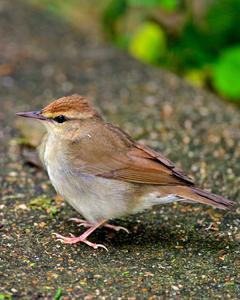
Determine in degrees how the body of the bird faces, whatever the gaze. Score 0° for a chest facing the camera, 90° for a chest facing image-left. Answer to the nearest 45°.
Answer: approximately 90°

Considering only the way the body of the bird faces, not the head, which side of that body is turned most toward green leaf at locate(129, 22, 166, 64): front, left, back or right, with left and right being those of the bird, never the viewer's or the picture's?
right

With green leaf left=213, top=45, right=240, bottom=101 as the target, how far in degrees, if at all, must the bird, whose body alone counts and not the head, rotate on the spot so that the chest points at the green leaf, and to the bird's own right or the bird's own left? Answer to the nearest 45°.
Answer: approximately 90° to the bird's own right
